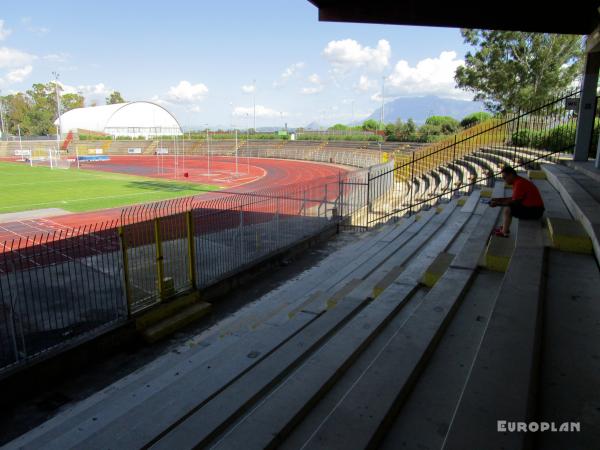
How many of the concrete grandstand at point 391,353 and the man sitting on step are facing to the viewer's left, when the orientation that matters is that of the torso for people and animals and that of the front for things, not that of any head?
2

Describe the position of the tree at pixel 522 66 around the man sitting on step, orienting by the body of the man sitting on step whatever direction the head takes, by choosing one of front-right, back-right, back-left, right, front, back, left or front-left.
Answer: right

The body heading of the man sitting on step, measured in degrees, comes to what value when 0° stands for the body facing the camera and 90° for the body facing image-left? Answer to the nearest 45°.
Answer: approximately 90°

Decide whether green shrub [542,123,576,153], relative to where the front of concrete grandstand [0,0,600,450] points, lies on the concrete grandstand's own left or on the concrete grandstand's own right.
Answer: on the concrete grandstand's own right

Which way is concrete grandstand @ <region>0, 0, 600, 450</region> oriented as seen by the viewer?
to the viewer's left

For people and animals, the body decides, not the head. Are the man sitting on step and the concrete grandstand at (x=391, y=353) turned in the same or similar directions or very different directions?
same or similar directions

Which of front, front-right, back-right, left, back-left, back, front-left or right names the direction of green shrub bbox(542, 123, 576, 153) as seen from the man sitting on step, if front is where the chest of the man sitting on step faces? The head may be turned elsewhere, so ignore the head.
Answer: right

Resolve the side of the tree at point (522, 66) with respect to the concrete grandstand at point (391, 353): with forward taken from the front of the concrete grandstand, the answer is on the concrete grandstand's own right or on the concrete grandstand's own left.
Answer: on the concrete grandstand's own right
